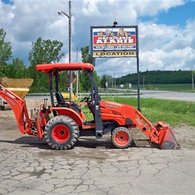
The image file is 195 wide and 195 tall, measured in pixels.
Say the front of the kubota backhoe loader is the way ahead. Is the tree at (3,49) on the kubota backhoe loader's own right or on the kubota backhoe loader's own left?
on the kubota backhoe loader's own left

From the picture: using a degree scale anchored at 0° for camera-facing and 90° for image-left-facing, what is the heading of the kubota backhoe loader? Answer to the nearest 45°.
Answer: approximately 270°

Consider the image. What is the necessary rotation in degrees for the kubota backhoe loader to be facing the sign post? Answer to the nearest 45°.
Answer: approximately 90° to its left

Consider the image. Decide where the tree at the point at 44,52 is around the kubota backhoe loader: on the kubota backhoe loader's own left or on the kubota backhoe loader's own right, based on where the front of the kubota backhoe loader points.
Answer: on the kubota backhoe loader's own left

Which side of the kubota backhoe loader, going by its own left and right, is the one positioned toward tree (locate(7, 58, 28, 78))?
left
